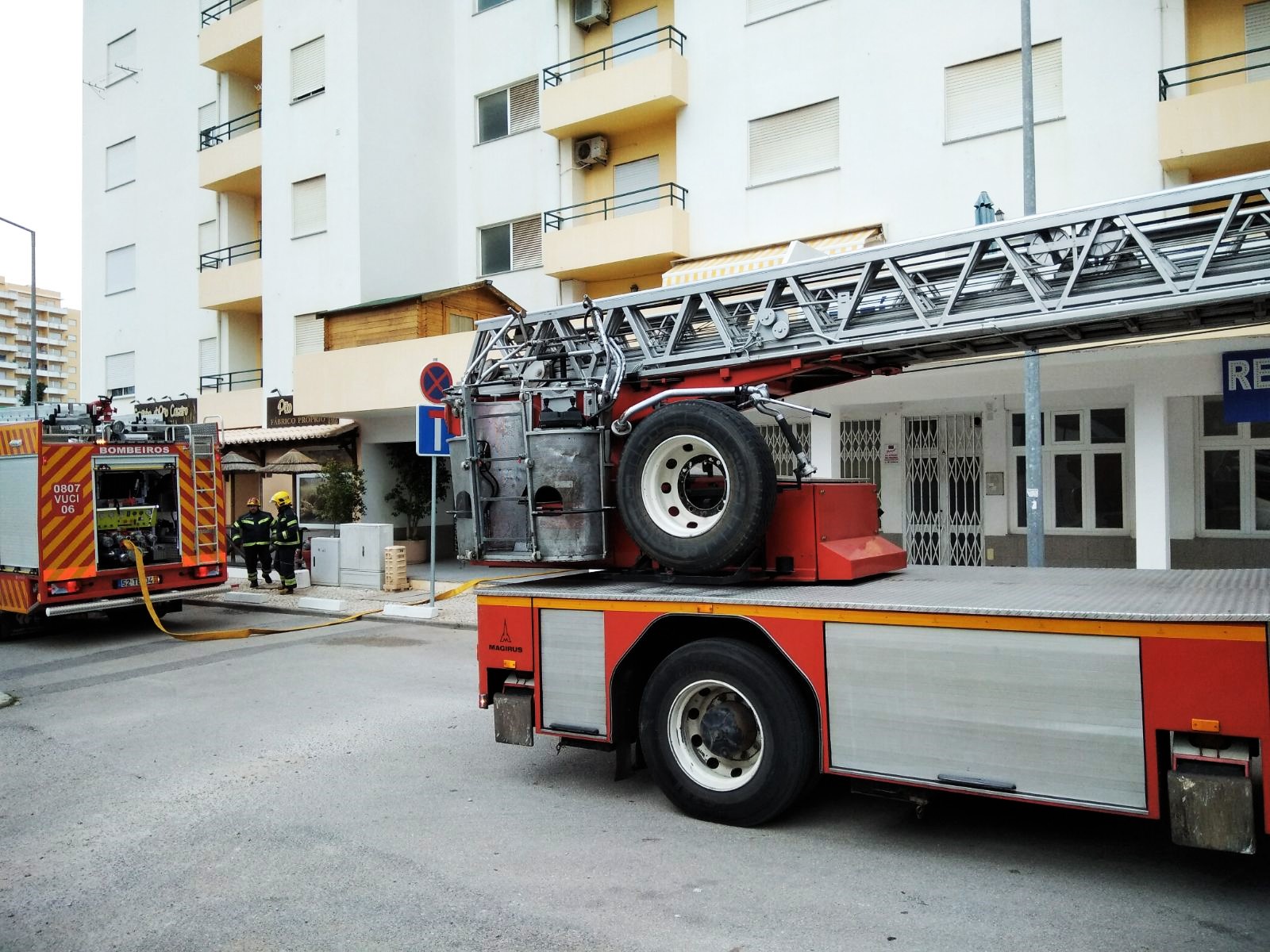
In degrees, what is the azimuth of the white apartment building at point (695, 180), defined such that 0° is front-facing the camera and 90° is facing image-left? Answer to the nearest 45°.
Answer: approximately 45°

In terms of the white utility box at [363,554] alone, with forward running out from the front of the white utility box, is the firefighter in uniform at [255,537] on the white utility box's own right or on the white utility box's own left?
on the white utility box's own right

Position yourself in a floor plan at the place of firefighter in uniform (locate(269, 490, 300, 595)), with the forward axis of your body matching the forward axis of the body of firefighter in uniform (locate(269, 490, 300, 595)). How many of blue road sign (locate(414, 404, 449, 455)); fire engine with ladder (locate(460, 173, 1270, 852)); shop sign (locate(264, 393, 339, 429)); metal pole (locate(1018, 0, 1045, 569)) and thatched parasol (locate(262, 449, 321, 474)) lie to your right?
2

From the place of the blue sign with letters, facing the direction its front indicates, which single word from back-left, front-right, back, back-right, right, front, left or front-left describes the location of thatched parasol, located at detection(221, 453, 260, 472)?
right

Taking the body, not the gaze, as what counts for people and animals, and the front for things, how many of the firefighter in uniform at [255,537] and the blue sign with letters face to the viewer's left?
0

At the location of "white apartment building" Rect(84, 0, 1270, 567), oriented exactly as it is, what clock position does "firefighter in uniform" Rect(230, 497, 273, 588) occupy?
The firefighter in uniform is roughly at 1 o'clock from the white apartment building.

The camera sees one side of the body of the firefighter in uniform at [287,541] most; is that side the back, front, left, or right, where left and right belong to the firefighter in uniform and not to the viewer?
left

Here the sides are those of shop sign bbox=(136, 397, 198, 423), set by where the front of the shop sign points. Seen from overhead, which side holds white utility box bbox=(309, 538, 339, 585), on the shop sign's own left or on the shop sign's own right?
on the shop sign's own left

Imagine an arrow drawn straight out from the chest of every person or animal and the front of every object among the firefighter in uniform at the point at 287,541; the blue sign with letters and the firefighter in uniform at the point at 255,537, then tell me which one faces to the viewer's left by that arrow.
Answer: the firefighter in uniform at the point at 287,541

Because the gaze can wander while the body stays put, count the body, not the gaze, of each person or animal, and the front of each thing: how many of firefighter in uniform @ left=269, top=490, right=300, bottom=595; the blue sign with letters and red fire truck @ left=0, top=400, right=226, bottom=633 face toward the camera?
1

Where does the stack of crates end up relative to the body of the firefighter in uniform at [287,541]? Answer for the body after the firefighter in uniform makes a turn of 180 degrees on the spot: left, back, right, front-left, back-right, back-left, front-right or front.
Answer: front

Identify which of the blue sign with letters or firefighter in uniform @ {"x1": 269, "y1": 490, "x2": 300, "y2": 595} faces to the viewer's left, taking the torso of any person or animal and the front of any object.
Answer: the firefighter in uniform

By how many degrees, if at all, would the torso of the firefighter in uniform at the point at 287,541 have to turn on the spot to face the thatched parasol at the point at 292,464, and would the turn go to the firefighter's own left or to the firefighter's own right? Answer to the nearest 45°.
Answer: approximately 90° to the firefighter's own right

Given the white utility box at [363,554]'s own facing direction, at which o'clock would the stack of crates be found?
The stack of crates is roughly at 9 o'clock from the white utility box.

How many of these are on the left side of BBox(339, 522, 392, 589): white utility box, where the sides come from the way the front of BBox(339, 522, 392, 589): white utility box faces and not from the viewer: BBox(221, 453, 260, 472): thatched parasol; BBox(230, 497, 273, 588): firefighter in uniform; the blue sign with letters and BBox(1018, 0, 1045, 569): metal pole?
2

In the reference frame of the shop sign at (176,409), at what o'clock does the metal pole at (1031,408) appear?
The metal pole is roughly at 10 o'clock from the shop sign.
